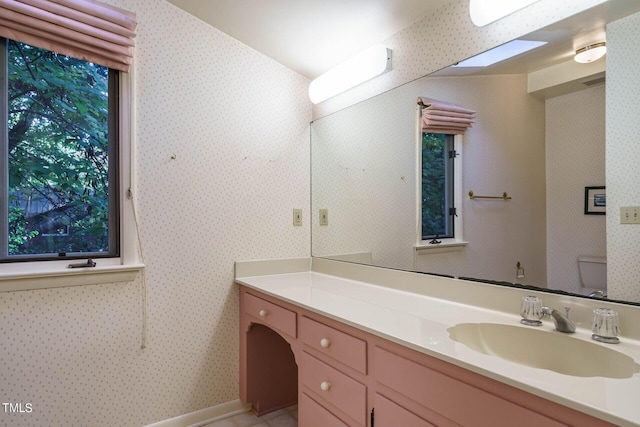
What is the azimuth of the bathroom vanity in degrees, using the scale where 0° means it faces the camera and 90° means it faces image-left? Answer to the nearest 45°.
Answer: approximately 45°

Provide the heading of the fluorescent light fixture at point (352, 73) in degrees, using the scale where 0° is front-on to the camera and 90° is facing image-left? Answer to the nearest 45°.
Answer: approximately 45°

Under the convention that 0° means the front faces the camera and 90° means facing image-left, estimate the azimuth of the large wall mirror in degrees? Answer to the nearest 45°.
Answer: approximately 45°
